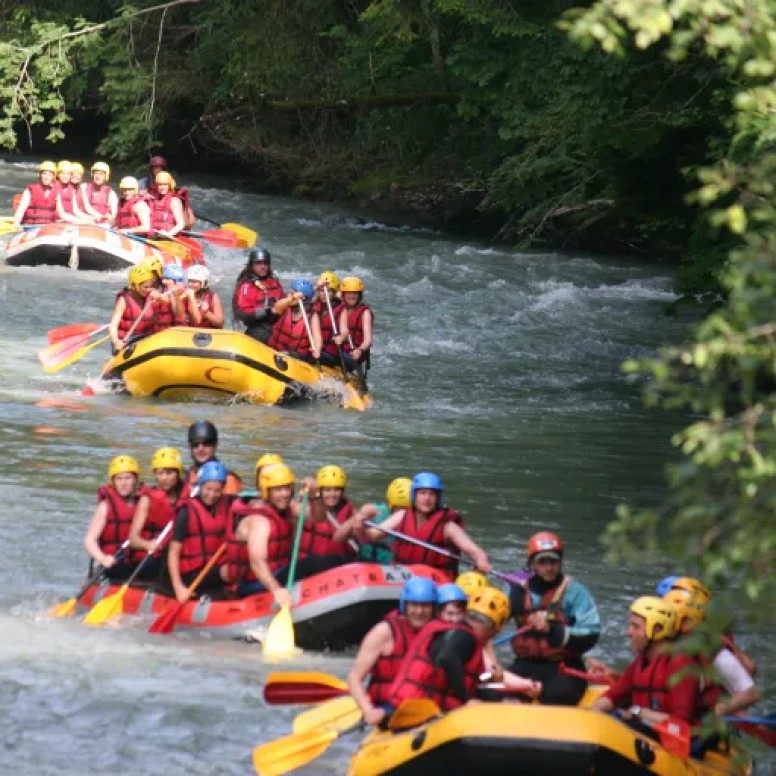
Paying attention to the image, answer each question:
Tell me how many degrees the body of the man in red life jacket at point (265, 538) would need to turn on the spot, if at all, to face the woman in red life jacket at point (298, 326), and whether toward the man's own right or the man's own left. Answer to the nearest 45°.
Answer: approximately 135° to the man's own left

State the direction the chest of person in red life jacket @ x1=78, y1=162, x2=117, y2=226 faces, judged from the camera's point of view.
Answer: toward the camera

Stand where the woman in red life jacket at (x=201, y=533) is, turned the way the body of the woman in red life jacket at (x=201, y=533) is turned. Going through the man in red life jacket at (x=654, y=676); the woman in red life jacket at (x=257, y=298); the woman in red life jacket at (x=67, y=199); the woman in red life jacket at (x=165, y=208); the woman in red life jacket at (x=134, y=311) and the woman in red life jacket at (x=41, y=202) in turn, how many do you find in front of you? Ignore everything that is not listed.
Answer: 1

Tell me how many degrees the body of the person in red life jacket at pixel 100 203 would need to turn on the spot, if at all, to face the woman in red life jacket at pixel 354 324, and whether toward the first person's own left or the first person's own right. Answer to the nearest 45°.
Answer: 0° — they already face them

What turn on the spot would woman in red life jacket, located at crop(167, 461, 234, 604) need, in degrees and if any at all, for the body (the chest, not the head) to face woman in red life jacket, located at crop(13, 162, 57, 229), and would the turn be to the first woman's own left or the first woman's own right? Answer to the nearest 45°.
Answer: approximately 135° to the first woman's own left

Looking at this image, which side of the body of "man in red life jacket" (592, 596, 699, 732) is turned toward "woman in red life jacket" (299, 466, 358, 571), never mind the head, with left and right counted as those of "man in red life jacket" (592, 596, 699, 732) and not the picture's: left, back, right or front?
right

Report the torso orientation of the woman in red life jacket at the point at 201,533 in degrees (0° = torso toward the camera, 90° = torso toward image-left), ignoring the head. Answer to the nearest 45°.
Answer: approximately 315°

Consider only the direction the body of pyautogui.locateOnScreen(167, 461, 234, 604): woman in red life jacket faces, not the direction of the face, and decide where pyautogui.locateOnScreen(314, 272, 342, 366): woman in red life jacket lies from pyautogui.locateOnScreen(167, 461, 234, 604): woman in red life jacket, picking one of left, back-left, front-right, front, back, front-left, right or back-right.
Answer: back-left

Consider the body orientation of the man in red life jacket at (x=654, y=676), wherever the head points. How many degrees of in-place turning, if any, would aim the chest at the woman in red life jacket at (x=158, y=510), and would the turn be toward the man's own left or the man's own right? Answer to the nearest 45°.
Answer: approximately 90° to the man's own right

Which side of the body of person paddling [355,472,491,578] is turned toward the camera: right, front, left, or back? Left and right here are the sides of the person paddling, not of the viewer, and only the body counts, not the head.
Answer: front

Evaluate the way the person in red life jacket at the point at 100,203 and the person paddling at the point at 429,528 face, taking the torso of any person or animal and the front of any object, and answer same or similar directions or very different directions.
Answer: same or similar directions

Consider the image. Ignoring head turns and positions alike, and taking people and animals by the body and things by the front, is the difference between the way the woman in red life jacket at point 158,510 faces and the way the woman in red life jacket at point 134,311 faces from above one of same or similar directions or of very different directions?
same or similar directions

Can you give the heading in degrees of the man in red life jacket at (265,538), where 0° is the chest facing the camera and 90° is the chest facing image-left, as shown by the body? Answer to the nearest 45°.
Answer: approximately 315°

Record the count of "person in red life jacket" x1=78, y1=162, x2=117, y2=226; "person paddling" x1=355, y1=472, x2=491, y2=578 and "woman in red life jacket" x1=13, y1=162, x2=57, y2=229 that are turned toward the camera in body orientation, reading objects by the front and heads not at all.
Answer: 3

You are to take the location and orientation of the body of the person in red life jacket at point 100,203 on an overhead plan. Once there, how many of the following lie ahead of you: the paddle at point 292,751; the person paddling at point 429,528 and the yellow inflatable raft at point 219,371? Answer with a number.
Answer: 3

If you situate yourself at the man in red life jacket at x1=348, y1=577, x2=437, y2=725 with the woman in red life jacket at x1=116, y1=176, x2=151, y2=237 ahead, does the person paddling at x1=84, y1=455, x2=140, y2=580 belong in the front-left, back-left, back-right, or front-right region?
front-left

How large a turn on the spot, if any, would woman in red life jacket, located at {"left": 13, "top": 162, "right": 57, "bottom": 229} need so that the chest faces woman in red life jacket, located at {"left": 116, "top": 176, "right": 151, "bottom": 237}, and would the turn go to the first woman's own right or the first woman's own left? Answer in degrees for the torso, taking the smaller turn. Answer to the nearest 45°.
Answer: approximately 90° to the first woman's own left

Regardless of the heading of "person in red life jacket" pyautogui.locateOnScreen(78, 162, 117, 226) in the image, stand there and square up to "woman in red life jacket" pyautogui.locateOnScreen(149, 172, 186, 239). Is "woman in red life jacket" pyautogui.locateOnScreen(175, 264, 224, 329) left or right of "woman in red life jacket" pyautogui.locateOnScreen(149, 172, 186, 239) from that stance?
right
